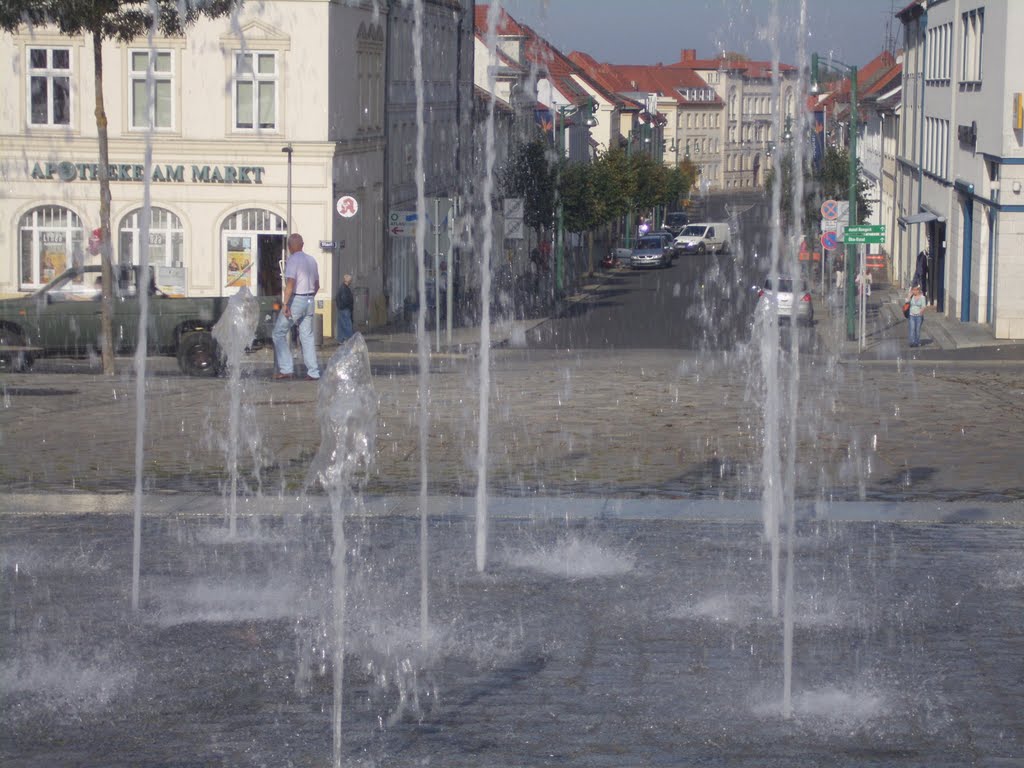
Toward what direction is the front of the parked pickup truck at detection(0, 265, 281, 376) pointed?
to the viewer's left

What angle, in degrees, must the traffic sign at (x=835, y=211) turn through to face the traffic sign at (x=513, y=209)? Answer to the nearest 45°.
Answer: approximately 90° to its right

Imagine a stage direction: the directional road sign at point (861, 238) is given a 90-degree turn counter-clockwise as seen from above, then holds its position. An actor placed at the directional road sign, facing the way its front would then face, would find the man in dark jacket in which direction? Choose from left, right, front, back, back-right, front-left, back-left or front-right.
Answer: back-right

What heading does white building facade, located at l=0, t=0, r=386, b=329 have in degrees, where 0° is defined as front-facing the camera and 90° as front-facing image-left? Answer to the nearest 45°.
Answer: approximately 0°

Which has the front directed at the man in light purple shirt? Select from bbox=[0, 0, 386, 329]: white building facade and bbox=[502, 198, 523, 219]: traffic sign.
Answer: the white building facade

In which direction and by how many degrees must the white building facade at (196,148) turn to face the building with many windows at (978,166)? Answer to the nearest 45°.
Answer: approximately 90° to its left

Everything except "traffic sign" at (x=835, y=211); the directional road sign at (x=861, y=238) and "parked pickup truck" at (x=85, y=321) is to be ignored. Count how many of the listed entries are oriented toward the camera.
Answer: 2

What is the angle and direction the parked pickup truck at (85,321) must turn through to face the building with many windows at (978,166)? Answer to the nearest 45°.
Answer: approximately 135° to its right

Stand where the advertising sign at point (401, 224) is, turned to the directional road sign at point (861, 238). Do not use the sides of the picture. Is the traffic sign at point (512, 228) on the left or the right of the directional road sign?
left
